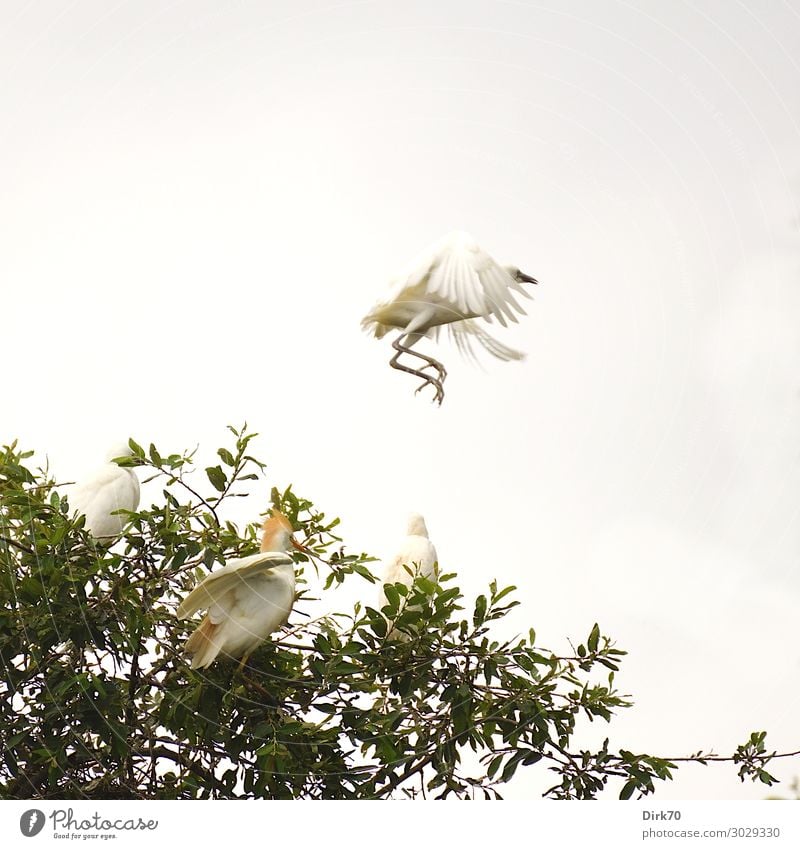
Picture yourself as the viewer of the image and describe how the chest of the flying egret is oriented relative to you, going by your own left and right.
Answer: facing to the right of the viewer

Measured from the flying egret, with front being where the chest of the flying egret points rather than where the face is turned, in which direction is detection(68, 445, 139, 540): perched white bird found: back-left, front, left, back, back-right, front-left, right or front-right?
back-left
